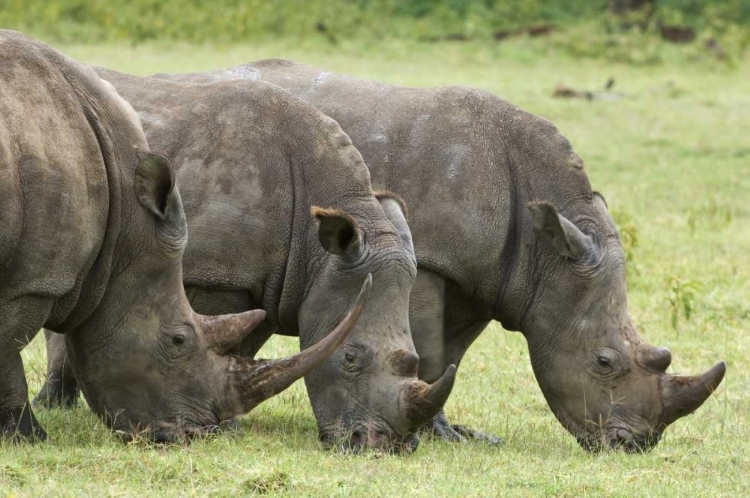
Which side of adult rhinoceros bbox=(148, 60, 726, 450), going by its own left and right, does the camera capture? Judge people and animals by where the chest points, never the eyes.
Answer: right

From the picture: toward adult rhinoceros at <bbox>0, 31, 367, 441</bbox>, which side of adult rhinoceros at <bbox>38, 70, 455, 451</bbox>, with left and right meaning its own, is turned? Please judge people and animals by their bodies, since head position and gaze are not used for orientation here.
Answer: right

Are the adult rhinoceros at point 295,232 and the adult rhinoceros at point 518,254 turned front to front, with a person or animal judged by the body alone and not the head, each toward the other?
no

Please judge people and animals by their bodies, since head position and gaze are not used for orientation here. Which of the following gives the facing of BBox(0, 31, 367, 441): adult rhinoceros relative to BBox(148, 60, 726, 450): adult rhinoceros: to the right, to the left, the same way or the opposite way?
the same way

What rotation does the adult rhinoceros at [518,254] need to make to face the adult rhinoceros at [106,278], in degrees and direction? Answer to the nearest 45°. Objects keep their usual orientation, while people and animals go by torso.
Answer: approximately 135° to its right

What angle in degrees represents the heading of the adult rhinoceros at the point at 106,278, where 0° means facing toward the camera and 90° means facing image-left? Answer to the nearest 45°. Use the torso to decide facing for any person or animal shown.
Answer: approximately 270°

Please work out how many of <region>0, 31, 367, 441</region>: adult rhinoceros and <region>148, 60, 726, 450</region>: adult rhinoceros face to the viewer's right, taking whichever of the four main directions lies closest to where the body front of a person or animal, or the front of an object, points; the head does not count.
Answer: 2
